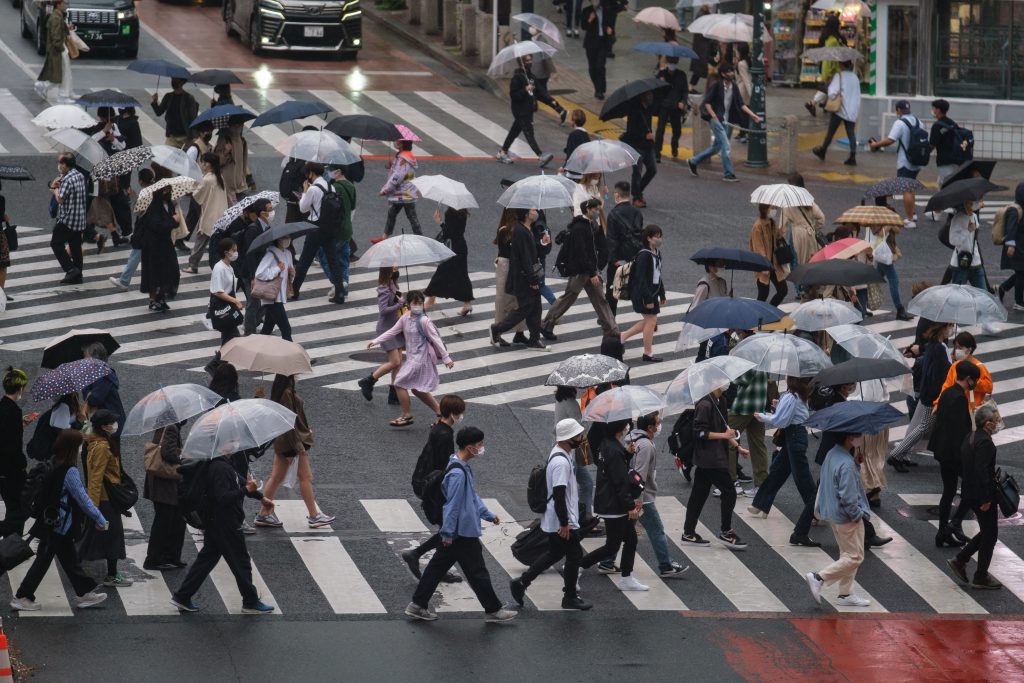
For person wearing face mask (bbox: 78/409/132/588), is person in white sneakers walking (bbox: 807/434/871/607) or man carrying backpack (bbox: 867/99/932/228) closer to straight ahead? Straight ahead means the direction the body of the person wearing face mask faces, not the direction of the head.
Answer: the person in white sneakers walking

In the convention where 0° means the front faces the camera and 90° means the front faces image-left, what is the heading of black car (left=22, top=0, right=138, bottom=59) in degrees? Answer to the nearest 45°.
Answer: approximately 0°

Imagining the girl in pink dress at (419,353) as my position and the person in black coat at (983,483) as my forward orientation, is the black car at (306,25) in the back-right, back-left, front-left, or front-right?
back-left

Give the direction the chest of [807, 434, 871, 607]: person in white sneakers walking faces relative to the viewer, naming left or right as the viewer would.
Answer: facing to the right of the viewer
